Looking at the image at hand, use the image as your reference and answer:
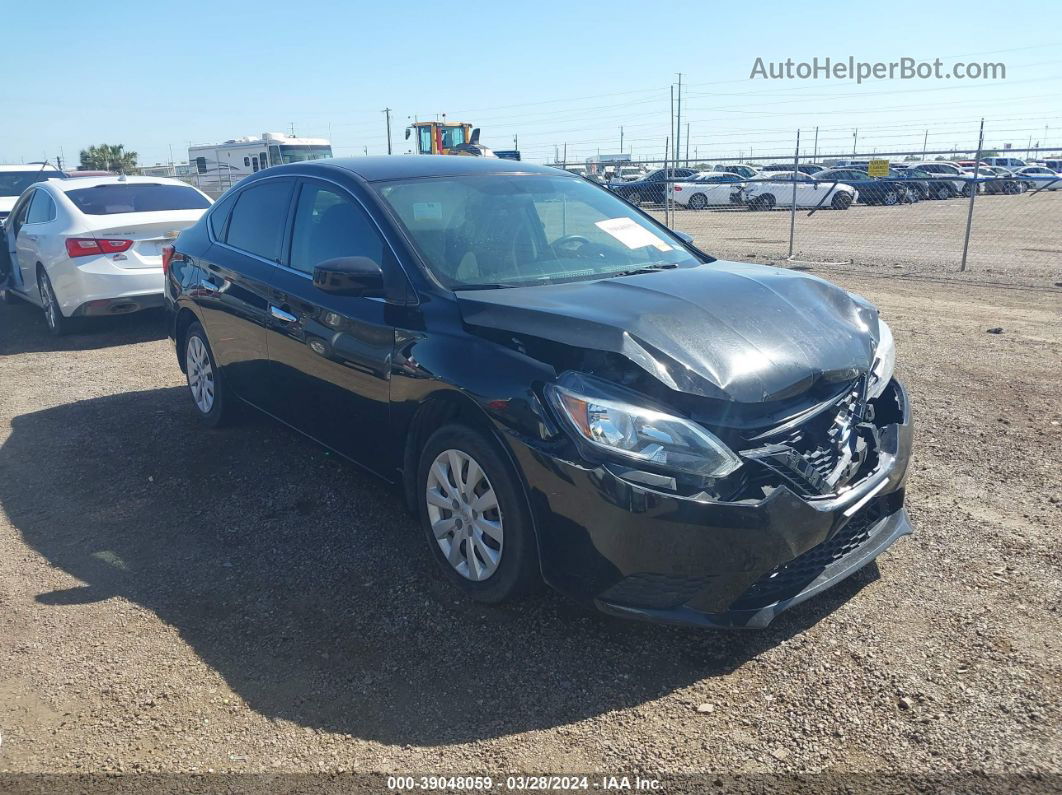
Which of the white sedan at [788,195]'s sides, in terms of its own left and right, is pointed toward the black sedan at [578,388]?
right

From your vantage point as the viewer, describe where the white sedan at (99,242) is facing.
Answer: facing away from the viewer and to the left of the viewer

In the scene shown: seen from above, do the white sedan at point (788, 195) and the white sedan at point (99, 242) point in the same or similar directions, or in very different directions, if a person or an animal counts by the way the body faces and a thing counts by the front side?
very different directions

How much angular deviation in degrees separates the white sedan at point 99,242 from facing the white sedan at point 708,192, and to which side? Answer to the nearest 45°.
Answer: approximately 90° to its right

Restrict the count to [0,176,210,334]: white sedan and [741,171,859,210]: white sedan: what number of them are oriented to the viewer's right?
1

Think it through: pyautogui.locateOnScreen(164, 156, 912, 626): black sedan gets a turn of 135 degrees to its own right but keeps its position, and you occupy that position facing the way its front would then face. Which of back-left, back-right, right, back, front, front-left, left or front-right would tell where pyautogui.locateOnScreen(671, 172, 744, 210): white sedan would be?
right

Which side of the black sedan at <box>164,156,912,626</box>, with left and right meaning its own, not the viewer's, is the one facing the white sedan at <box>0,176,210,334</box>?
back

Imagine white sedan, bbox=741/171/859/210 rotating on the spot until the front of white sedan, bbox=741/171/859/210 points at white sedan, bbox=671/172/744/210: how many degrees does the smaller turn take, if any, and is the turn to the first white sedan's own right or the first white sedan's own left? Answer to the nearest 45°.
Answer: approximately 135° to the first white sedan's own left

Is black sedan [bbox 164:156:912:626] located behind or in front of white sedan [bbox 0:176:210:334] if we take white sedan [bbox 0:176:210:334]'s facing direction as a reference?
behind

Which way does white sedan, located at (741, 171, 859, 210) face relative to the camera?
to the viewer's right

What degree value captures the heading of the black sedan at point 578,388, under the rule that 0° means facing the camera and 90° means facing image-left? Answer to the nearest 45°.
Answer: approximately 315°

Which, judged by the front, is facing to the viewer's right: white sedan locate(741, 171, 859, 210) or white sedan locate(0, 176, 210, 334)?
white sedan locate(741, 171, 859, 210)

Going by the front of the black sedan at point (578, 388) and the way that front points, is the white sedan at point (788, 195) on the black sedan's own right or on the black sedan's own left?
on the black sedan's own left
